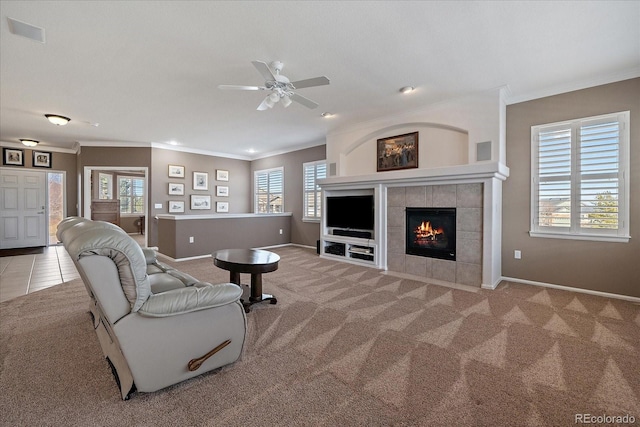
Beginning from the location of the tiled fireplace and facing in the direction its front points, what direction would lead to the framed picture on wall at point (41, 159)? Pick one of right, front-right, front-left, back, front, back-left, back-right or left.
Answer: front-right

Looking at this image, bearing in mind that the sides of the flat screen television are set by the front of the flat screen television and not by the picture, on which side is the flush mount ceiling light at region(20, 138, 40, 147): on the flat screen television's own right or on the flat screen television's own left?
on the flat screen television's own right

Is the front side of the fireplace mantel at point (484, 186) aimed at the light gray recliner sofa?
yes

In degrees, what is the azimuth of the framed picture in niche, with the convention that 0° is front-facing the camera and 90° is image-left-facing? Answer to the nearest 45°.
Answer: approximately 45°

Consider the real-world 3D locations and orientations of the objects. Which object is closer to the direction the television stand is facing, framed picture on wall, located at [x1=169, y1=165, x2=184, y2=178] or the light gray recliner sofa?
the light gray recliner sofa

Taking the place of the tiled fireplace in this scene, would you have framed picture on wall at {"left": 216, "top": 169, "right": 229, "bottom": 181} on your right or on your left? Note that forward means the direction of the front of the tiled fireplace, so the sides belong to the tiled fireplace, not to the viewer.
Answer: on your right

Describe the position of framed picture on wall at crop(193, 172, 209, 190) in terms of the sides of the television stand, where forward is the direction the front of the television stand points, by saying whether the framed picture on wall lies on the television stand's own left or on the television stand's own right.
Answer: on the television stand's own right

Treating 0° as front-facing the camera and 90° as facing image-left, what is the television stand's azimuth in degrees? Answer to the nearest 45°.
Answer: approximately 45°
